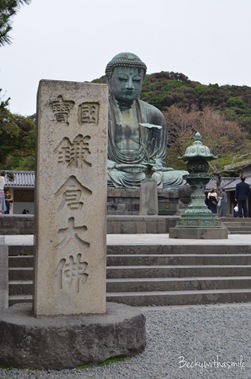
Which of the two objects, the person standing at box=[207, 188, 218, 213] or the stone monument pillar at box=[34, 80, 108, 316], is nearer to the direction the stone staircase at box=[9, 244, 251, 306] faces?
the stone monument pillar

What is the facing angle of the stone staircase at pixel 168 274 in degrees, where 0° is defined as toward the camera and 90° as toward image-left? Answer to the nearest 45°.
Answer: approximately 0°

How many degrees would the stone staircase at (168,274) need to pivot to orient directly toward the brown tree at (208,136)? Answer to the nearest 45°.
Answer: approximately 180°

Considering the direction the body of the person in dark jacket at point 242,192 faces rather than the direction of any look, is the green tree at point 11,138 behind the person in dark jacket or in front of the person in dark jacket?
in front

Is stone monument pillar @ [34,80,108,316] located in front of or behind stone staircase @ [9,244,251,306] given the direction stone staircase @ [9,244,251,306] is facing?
in front

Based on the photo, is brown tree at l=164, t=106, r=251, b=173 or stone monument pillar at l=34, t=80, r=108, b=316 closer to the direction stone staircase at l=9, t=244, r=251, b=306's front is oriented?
the stone monument pillar
